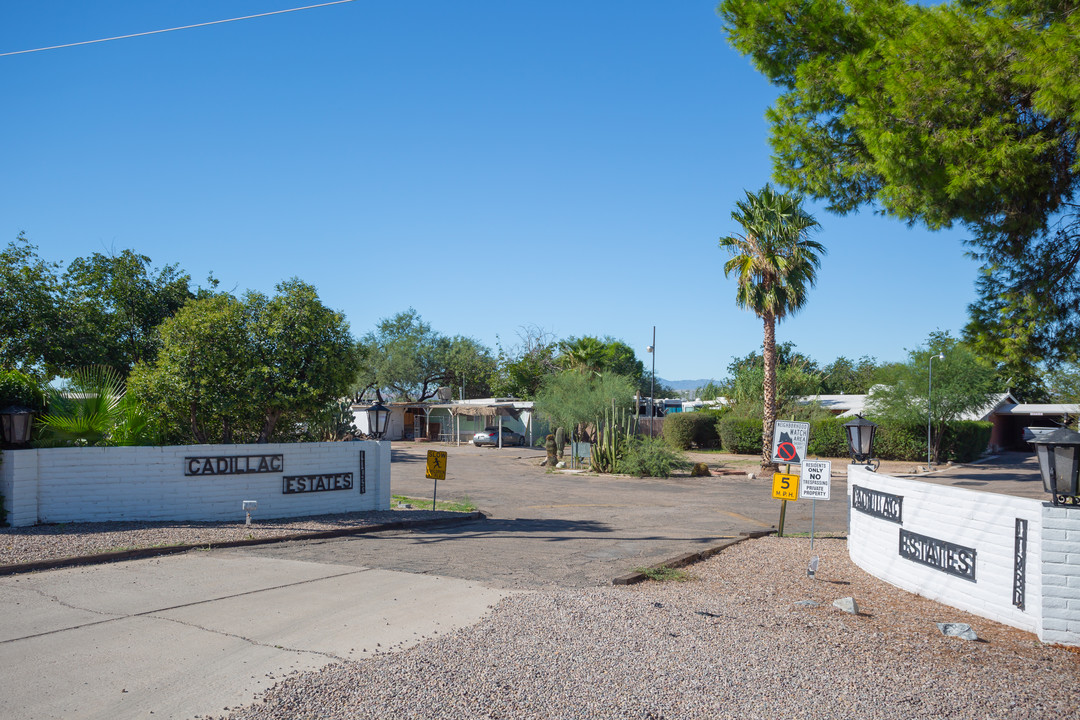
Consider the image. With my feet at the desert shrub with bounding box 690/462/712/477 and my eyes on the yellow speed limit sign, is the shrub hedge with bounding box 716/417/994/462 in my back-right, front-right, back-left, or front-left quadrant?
back-left

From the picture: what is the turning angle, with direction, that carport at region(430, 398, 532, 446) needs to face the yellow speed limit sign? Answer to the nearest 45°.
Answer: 0° — it already faces it

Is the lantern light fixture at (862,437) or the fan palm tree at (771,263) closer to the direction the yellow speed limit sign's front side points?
the lantern light fixture

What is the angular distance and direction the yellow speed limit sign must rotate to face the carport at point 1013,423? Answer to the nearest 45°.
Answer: approximately 180°

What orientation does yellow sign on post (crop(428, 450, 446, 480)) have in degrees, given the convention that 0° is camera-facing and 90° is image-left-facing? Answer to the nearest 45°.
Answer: approximately 0°
